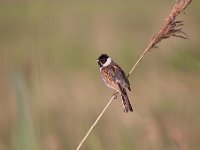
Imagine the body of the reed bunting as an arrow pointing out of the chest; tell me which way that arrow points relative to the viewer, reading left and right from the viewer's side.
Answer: facing away from the viewer and to the left of the viewer
